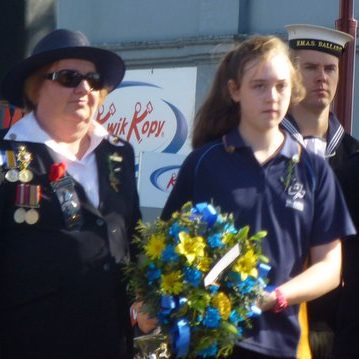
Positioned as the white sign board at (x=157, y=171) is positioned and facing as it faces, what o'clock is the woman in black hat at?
The woman in black hat is roughly at 12 o'clock from the white sign board.

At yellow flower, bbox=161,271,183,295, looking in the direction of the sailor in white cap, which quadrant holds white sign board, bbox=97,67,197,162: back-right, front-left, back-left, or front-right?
front-left

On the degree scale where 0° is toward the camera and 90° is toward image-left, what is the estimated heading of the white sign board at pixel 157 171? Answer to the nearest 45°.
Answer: approximately 0°

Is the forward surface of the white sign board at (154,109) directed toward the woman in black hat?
yes

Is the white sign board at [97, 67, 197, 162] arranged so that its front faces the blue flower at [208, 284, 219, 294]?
yes

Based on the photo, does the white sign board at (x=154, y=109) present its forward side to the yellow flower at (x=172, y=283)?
yes

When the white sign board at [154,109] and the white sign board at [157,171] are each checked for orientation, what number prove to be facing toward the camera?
2

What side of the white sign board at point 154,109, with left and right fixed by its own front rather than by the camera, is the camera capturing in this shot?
front

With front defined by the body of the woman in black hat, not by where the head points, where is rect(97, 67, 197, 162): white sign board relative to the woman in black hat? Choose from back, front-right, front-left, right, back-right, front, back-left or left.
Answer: back-left

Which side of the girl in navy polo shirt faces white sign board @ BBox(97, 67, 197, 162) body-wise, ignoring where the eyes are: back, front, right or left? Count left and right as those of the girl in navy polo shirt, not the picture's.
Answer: back

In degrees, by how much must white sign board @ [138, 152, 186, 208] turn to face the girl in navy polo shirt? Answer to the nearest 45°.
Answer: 0° — it already faces them

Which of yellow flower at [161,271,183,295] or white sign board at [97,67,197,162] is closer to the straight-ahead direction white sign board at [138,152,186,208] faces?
the yellow flower

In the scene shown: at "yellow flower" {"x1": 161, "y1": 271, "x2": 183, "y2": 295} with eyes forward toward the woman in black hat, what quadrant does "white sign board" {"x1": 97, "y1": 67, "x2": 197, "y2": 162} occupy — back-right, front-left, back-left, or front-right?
front-right

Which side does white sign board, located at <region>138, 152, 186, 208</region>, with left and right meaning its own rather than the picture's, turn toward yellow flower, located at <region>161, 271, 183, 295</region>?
front

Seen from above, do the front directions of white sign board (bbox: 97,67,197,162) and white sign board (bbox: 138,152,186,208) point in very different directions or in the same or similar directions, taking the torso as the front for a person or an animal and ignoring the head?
same or similar directions
